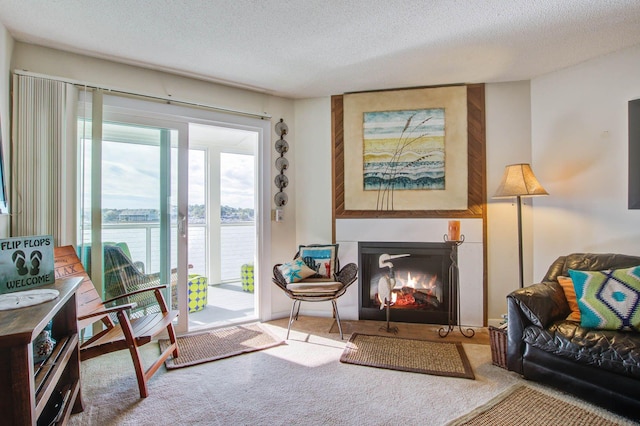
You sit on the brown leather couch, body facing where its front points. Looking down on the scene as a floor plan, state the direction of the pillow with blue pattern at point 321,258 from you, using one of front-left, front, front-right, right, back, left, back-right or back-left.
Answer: front-right

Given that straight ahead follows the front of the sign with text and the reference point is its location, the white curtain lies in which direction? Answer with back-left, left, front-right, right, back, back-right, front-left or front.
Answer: back-left

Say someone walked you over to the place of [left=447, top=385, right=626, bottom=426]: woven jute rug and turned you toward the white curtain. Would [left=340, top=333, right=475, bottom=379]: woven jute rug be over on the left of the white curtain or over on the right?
right

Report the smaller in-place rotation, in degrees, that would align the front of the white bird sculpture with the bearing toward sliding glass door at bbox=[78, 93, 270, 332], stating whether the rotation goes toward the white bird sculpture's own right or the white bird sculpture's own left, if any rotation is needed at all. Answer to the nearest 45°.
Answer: approximately 180°

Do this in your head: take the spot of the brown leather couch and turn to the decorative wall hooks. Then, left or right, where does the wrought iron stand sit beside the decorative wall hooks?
right

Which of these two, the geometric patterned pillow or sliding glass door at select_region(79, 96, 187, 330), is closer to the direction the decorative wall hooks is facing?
the geometric patterned pillow

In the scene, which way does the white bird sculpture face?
to the viewer's right

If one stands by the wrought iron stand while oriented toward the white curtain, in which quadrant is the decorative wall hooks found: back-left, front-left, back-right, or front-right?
front-right

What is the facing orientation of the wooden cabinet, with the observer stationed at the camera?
facing the viewer and to the right of the viewer

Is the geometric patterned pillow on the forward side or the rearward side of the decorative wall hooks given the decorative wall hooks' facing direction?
on the forward side
